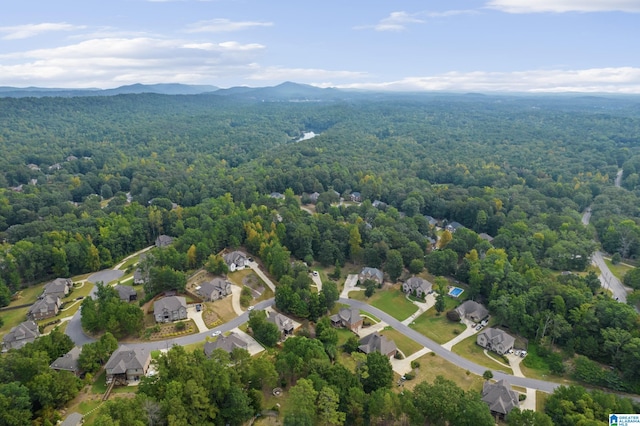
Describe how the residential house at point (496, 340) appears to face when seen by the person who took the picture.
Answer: facing the viewer and to the left of the viewer

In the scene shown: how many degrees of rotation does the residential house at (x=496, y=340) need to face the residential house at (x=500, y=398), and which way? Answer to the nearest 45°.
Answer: approximately 45° to its left

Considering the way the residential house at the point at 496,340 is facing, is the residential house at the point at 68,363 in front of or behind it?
in front

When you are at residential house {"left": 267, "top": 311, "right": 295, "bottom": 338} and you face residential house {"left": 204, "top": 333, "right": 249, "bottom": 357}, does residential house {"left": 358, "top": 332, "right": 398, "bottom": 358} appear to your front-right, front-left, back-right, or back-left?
back-left

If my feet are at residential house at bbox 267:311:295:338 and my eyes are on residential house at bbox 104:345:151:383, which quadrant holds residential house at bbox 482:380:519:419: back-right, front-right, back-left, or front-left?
back-left

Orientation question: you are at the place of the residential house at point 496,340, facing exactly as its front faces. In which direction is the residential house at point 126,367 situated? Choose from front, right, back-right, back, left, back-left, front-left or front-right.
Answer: front

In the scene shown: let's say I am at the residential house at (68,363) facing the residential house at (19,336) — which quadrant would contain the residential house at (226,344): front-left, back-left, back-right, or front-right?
back-right
